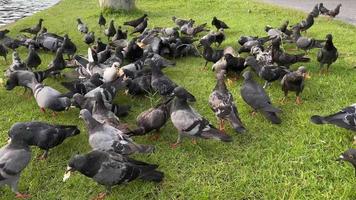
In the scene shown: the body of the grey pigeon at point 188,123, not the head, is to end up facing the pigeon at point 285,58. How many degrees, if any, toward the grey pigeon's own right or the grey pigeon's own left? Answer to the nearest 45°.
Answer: approximately 135° to the grey pigeon's own right

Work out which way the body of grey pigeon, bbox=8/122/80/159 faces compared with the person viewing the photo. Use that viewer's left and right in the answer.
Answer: facing to the left of the viewer

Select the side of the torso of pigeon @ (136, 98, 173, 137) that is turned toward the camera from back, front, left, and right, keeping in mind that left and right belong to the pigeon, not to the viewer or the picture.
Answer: left

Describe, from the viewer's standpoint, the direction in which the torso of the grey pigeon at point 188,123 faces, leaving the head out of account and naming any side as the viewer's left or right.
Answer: facing to the left of the viewer

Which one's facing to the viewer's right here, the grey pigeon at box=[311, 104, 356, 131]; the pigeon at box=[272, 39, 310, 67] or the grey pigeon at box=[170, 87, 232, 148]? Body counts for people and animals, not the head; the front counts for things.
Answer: the grey pigeon at box=[311, 104, 356, 131]

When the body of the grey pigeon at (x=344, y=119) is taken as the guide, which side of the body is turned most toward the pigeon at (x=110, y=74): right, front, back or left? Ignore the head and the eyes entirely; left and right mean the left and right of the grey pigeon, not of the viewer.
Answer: back

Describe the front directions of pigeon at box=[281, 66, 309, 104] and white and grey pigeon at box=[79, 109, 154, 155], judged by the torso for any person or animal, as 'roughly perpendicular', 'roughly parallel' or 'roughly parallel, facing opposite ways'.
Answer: roughly perpendicular

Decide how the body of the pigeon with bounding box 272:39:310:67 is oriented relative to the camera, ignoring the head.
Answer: to the viewer's left

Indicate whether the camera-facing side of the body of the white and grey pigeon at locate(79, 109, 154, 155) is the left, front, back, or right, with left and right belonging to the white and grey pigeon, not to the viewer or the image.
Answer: left
